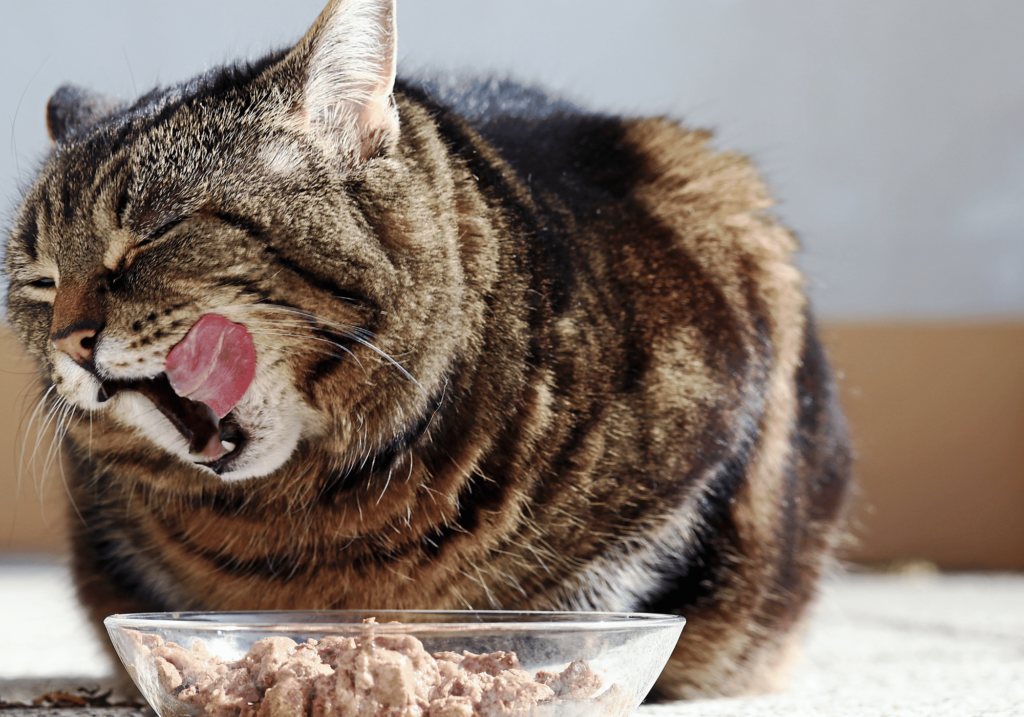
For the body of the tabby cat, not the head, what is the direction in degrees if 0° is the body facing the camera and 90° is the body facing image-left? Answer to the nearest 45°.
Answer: approximately 45°
